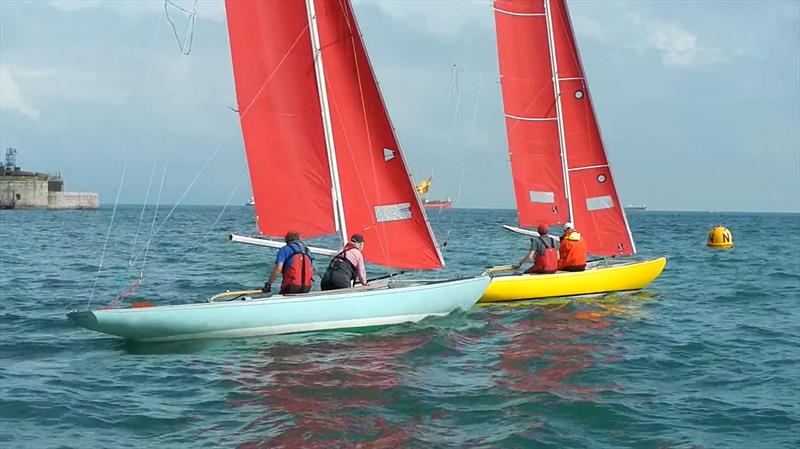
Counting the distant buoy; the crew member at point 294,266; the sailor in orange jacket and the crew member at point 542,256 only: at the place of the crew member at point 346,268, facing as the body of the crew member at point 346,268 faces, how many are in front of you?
3

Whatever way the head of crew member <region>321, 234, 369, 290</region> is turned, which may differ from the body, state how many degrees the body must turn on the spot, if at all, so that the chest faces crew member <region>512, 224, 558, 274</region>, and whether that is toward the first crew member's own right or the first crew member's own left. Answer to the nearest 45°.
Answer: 0° — they already face them

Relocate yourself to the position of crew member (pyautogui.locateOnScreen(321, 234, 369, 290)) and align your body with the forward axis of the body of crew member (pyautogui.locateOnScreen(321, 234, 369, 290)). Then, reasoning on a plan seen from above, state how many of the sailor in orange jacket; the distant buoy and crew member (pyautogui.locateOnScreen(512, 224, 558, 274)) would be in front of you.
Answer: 3

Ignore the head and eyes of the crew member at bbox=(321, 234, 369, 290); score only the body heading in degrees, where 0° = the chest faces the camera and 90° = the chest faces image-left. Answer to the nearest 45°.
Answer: approximately 225°

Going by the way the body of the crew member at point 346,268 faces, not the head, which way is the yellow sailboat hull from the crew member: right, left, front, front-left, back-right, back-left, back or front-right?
front

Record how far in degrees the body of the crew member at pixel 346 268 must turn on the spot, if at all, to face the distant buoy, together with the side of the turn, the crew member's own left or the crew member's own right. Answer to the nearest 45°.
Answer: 0° — they already face it

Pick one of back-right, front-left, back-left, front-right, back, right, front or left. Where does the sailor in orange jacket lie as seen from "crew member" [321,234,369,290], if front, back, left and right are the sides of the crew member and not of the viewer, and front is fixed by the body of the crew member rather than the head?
front
